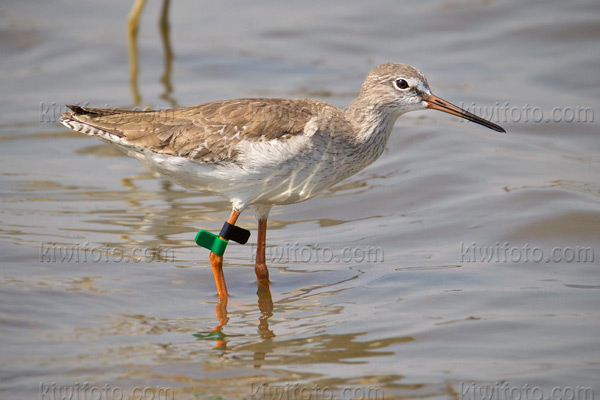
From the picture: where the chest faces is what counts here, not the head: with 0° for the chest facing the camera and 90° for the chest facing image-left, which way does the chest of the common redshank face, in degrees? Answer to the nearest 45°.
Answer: approximately 270°
